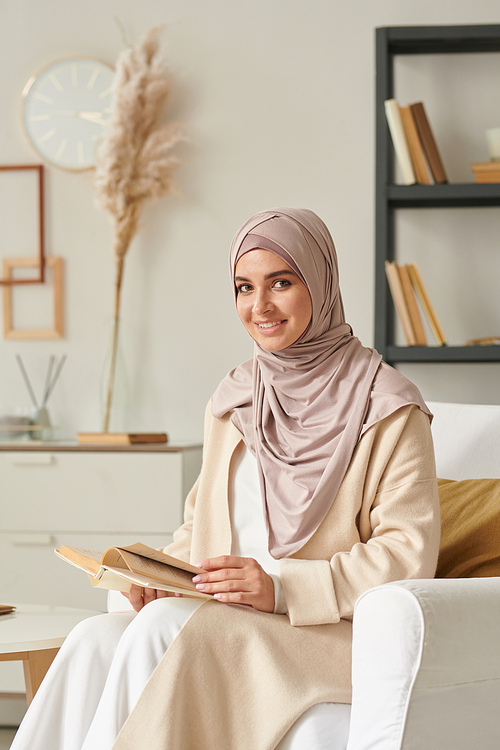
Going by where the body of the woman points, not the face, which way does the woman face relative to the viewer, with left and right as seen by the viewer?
facing the viewer and to the left of the viewer

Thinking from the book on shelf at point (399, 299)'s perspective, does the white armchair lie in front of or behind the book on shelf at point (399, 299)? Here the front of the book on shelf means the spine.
in front

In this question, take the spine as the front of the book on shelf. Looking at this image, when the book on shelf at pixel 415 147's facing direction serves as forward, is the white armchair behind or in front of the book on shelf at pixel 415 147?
in front

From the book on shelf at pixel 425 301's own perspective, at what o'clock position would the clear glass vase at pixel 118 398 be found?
The clear glass vase is roughly at 3 o'clock from the book on shelf.

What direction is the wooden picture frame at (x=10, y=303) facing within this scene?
toward the camera

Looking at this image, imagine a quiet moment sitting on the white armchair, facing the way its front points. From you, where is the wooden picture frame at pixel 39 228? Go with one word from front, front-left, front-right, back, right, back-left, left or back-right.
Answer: right

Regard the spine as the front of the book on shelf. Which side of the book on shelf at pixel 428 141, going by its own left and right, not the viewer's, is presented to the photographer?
front

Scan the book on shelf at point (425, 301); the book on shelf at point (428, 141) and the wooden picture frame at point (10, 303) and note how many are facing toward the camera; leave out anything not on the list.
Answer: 3
